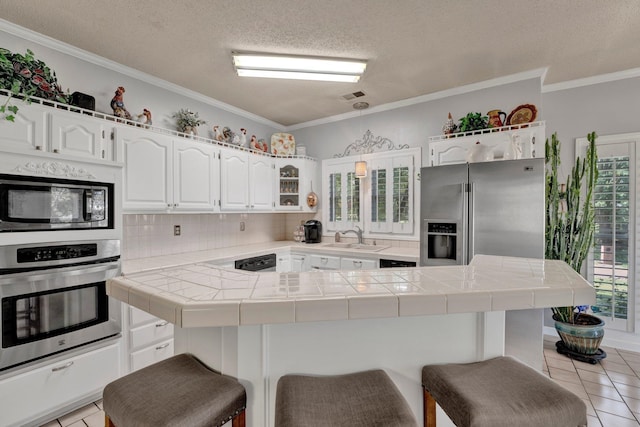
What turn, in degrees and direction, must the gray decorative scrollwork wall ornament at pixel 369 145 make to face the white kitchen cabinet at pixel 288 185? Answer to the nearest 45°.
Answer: approximately 90° to its right

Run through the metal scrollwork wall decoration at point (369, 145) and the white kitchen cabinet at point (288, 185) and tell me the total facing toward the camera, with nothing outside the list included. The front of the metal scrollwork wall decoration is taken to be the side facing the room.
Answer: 2

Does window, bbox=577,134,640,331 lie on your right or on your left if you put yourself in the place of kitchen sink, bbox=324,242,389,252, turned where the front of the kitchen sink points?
on your left

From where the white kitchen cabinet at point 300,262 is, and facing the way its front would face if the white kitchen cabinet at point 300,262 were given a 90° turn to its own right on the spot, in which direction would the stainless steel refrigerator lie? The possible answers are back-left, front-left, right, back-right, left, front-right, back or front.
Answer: back

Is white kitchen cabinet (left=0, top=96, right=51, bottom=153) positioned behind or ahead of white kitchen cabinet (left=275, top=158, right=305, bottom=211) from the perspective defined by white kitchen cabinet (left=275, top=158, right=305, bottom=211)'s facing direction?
ahead

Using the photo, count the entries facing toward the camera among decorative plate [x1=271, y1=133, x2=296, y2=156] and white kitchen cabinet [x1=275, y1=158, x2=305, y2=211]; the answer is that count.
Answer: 2

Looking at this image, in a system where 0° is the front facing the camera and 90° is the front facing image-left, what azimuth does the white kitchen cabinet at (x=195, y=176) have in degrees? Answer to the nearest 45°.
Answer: approximately 315°

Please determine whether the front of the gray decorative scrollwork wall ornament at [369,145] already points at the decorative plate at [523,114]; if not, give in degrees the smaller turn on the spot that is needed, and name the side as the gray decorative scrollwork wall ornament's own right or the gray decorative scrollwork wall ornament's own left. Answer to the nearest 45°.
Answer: approximately 45° to the gray decorative scrollwork wall ornament's own left

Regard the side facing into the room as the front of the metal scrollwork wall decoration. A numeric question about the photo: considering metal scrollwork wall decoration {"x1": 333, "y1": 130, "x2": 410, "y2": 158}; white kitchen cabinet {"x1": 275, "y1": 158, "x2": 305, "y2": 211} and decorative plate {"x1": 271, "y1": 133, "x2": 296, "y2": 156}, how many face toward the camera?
3

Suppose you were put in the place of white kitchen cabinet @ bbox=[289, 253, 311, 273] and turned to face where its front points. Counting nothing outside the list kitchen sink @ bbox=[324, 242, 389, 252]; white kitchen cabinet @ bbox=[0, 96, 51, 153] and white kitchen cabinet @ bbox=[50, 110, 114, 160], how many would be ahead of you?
2

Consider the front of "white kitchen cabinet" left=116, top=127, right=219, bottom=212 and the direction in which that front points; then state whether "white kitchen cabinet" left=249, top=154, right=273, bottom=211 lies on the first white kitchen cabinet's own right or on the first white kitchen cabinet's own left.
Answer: on the first white kitchen cabinet's own left

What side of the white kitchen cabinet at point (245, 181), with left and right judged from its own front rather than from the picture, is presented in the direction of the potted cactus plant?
front

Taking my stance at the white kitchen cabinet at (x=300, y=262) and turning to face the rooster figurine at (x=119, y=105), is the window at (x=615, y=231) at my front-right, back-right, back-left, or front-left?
back-left
